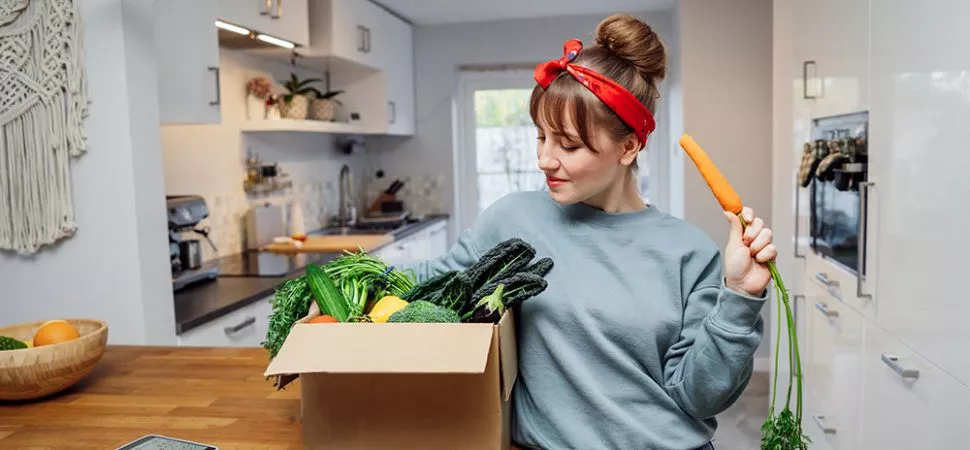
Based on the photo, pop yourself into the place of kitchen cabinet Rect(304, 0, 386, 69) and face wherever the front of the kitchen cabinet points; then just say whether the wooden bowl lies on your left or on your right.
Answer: on your right

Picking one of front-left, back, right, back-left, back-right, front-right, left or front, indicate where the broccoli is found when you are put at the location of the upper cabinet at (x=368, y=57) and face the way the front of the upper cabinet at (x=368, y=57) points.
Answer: front-right

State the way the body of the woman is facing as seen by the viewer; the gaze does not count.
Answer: toward the camera

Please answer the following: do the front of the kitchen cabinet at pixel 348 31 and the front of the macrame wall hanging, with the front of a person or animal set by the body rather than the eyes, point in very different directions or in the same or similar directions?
same or similar directions

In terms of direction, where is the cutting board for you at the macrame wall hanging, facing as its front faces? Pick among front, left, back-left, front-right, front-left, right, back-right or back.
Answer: back-left

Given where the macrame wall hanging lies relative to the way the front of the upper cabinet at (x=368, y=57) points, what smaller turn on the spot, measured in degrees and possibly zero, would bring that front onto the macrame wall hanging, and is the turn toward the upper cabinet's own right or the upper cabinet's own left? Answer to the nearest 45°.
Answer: approximately 45° to the upper cabinet's own right

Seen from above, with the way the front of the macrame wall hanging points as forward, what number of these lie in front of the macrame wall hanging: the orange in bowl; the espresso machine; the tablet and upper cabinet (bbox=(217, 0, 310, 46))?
2

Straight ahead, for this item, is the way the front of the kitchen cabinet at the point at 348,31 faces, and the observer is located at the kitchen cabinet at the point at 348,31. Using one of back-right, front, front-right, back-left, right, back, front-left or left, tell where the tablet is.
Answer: front-right

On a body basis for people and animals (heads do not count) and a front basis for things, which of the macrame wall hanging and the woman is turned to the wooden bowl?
the macrame wall hanging

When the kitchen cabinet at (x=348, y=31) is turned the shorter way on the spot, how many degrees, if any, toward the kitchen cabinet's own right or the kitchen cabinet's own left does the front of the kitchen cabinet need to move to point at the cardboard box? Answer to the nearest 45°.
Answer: approximately 45° to the kitchen cabinet's own right

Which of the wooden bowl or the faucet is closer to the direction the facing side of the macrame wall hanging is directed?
the wooden bowl

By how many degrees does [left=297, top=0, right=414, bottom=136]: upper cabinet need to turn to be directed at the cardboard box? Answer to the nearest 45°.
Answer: approximately 45° to its right

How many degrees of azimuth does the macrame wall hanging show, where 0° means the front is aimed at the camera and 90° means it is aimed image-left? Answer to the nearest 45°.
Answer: approximately 0°
